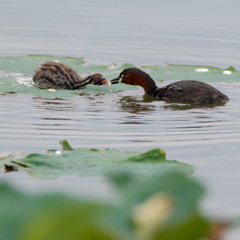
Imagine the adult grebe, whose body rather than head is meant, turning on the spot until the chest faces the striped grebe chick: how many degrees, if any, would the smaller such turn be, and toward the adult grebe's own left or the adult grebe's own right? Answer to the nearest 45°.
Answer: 0° — it already faces it

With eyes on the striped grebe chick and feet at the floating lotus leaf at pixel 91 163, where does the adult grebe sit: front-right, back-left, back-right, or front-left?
front-right

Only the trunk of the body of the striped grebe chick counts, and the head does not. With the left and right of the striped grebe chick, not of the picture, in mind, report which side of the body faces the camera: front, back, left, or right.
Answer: right

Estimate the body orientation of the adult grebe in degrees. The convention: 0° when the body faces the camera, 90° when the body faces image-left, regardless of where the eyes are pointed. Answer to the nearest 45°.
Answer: approximately 90°

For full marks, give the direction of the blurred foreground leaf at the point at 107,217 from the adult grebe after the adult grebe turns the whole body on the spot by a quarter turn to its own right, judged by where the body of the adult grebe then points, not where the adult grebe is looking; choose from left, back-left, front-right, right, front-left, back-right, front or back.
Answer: back

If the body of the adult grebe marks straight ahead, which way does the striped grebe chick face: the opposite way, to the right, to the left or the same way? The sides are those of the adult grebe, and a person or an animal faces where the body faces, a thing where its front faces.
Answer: the opposite way

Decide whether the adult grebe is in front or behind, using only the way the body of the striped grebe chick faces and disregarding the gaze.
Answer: in front

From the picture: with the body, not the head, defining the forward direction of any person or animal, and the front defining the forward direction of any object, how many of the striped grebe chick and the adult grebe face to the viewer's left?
1

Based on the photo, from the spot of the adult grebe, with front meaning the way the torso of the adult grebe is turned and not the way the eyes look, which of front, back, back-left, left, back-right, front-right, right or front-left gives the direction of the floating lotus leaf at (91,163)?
left

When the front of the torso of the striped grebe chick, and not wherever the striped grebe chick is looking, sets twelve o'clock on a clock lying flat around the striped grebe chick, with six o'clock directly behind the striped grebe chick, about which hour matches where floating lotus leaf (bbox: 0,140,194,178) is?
The floating lotus leaf is roughly at 3 o'clock from the striped grebe chick.
